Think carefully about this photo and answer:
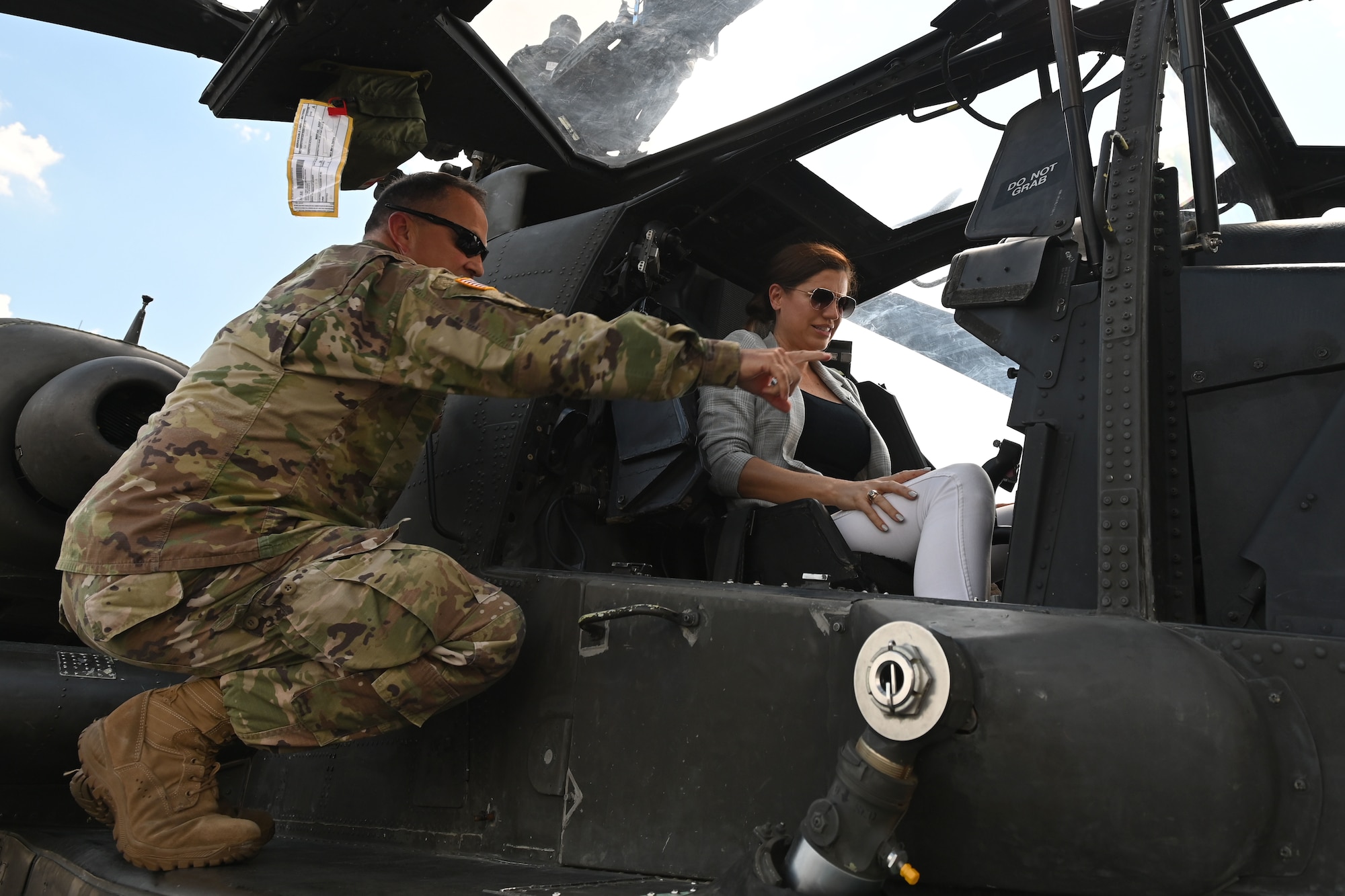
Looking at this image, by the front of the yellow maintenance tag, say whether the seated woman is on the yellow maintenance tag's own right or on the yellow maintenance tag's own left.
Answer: on the yellow maintenance tag's own left

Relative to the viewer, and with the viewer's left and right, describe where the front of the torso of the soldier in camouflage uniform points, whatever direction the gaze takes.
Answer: facing to the right of the viewer

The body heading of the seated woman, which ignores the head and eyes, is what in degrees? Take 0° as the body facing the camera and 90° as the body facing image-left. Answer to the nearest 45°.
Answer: approximately 315°

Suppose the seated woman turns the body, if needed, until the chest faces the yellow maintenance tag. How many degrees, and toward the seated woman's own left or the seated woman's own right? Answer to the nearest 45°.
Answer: approximately 135° to the seated woman's own right

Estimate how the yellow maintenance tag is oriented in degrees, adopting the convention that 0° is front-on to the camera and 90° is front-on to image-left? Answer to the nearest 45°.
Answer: approximately 0°

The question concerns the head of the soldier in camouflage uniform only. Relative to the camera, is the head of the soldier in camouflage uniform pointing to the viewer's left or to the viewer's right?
to the viewer's right

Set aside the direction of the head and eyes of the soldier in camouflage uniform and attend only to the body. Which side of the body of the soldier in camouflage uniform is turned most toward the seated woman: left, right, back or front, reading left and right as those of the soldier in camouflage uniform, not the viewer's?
front

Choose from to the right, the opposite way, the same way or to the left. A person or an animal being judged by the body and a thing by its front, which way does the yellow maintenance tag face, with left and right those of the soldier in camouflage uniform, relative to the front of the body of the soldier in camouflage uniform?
to the right

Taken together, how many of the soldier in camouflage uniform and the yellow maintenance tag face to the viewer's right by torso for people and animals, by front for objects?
1

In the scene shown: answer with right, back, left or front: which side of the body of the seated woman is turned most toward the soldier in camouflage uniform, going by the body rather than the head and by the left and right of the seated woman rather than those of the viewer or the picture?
right
